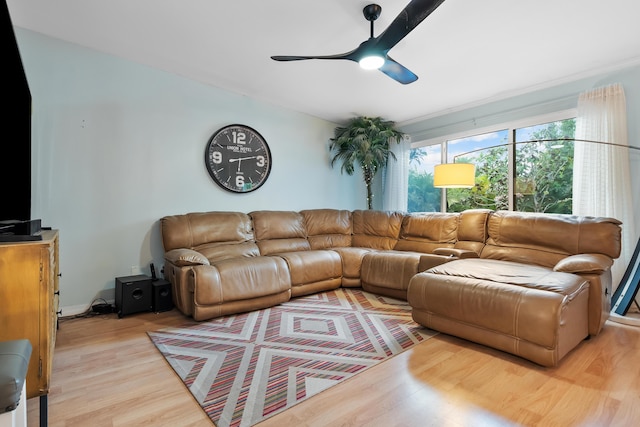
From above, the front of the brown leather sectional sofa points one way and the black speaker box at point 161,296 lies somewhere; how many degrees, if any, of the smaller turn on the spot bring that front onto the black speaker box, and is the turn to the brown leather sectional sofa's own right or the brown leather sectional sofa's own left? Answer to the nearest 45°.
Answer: approximately 90° to the brown leather sectional sofa's own right

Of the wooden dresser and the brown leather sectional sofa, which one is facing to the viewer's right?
the wooden dresser

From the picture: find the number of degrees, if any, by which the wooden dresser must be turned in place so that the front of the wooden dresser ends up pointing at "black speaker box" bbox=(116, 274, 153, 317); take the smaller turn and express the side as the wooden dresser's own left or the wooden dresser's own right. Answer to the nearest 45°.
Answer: approximately 45° to the wooden dresser's own left

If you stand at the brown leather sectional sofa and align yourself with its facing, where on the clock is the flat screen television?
The flat screen television is roughly at 2 o'clock from the brown leather sectional sofa.

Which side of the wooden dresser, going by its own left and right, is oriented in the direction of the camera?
right

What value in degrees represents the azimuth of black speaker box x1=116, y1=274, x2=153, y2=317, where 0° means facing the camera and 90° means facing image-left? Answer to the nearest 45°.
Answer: approximately 315°

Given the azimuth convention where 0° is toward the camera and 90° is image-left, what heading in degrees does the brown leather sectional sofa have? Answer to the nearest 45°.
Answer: approximately 0°

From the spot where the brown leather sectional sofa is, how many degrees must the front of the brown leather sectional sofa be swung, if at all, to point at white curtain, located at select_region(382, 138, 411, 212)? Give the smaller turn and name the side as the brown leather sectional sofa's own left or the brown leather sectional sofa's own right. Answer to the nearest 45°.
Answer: approximately 180°

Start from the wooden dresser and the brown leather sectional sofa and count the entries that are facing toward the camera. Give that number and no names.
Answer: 1

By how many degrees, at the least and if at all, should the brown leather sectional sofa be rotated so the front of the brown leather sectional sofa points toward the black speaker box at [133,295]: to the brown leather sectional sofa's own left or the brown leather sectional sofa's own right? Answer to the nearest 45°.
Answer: approximately 90° to the brown leather sectional sofa's own right
